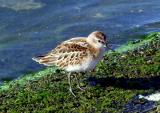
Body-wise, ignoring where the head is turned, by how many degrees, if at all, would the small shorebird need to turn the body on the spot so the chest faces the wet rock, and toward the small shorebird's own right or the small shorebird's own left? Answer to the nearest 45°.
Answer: approximately 45° to the small shorebird's own right

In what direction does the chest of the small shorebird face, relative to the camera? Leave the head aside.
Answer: to the viewer's right
